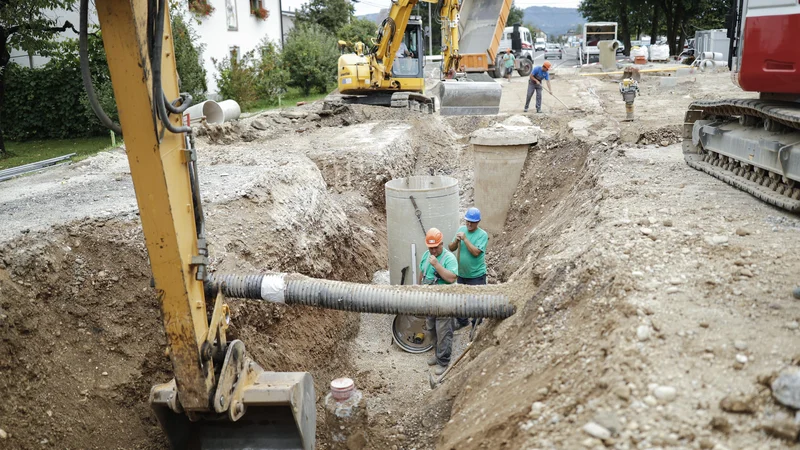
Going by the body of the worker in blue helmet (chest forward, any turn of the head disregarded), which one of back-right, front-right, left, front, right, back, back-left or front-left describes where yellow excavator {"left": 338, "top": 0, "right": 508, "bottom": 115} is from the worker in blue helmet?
back-right

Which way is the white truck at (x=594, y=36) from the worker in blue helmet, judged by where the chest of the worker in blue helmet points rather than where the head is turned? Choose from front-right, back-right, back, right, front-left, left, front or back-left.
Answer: back-right

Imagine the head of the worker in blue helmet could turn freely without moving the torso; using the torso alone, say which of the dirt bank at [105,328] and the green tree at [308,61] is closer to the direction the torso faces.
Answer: the dirt bank

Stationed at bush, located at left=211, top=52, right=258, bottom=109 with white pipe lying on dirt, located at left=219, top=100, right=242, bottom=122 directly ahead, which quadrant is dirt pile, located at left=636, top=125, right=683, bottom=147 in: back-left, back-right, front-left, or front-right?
front-left

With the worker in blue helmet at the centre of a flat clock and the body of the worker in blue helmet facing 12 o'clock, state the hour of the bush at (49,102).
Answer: The bush is roughly at 3 o'clock from the worker in blue helmet.

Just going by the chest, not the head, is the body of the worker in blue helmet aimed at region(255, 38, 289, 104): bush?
no

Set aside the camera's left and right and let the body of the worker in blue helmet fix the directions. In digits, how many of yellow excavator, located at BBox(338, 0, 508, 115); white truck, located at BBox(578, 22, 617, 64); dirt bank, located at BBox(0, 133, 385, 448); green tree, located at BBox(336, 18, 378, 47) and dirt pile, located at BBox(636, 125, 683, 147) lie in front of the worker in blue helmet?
1

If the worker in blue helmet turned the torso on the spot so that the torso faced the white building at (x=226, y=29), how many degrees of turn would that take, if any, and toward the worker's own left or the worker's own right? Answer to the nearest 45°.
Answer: approximately 90° to the worker's own right

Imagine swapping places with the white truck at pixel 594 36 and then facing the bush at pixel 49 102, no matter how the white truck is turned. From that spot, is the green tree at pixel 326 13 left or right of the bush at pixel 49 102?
right

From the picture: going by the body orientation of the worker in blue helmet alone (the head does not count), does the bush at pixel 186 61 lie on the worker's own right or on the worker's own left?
on the worker's own right

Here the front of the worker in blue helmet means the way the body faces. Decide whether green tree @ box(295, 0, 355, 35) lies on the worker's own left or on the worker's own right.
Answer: on the worker's own right

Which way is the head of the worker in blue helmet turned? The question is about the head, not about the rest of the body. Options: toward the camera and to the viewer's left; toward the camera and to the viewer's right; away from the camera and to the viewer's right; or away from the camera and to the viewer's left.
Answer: toward the camera and to the viewer's left

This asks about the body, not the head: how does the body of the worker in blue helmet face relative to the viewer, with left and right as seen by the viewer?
facing the viewer and to the left of the viewer

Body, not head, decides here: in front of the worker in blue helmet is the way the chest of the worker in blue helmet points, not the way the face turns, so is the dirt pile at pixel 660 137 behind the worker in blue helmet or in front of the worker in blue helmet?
behind

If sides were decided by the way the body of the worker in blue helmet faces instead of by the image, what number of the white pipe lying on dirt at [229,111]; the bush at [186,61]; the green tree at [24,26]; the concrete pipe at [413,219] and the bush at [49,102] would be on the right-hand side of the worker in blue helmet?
5

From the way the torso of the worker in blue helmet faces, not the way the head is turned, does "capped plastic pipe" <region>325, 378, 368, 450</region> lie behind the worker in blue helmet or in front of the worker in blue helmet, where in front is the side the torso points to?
in front

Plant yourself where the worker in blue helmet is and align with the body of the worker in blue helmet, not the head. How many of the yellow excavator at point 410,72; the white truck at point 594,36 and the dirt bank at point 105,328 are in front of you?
1

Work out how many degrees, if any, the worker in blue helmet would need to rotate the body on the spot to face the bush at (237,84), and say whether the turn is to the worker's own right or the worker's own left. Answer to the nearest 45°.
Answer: approximately 90° to the worker's own right

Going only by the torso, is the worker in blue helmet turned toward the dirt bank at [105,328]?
yes
